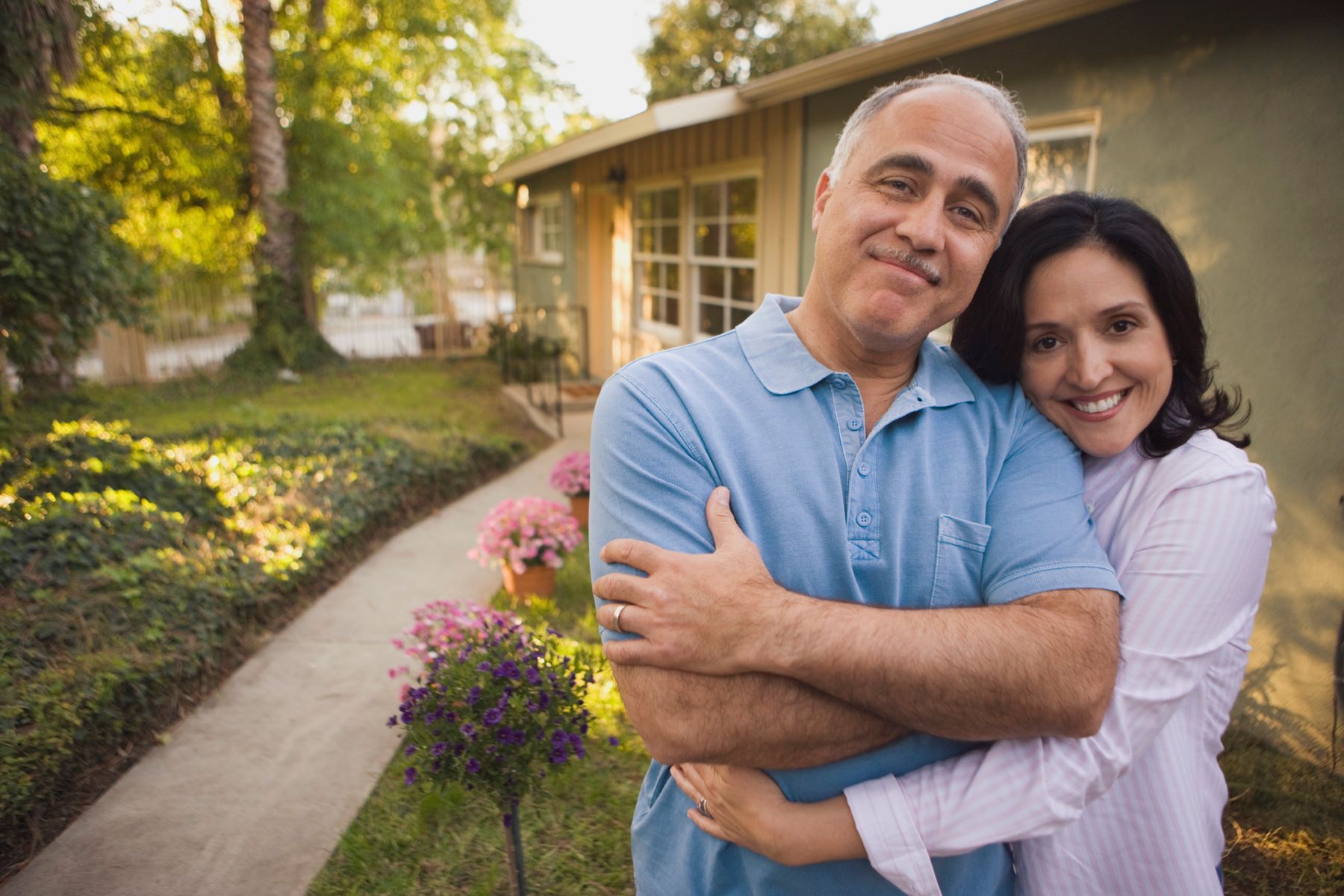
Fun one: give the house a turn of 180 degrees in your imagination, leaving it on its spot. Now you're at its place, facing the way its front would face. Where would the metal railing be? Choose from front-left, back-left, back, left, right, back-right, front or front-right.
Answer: left

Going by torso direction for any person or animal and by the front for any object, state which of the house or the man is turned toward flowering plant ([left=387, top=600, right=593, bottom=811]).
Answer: the house

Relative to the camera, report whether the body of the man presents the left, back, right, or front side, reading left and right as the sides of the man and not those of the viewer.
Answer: front

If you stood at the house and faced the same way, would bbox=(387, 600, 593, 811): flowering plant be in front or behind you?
in front

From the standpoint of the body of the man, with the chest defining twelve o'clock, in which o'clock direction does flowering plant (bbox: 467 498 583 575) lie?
The flowering plant is roughly at 5 o'clock from the man.

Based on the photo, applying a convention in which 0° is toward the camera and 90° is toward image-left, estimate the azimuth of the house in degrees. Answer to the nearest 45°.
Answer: approximately 45°

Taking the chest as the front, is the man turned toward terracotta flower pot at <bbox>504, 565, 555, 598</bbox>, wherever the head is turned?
no

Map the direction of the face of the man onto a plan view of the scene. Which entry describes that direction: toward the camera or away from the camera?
toward the camera

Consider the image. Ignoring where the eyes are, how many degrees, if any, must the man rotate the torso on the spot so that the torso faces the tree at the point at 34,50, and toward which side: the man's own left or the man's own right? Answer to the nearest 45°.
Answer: approximately 135° to the man's own right

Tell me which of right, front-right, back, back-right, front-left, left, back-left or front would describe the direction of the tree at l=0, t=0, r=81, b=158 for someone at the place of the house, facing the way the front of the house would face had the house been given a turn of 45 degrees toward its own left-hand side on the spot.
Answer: right

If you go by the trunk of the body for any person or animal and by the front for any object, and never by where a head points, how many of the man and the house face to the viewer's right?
0

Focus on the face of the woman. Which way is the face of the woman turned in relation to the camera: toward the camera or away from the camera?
toward the camera

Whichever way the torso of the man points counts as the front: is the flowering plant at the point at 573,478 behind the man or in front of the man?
behind
